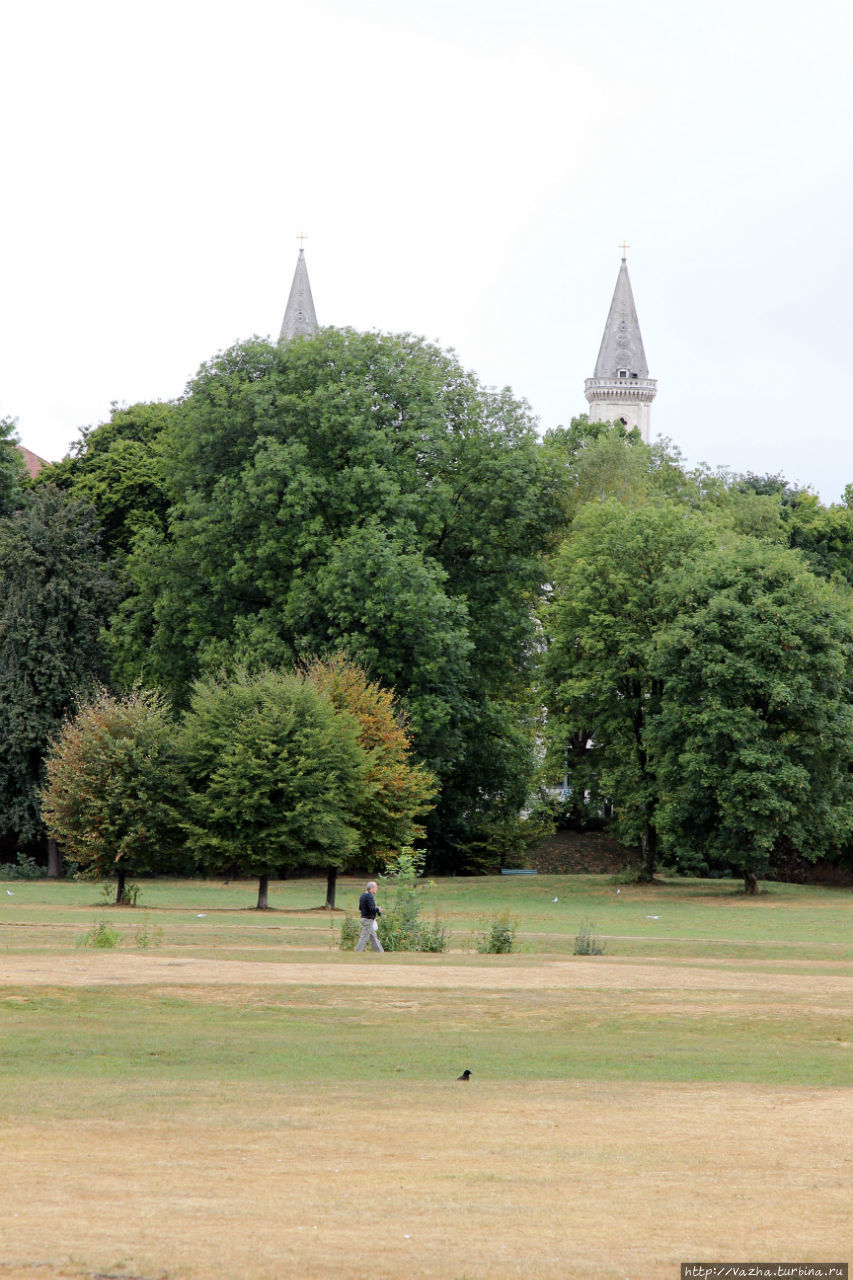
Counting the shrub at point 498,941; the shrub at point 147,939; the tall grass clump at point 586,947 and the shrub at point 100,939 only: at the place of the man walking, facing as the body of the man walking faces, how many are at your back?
2

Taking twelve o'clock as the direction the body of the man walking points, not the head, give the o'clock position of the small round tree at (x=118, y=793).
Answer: The small round tree is roughly at 8 o'clock from the man walking.

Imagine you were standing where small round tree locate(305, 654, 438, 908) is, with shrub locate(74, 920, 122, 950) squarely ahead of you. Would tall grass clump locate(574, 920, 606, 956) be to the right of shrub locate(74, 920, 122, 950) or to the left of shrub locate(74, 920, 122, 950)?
left

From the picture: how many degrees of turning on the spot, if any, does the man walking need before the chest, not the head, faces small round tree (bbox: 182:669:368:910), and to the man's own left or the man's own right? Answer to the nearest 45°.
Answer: approximately 90° to the man's own left

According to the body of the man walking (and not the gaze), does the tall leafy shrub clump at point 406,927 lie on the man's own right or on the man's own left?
on the man's own left

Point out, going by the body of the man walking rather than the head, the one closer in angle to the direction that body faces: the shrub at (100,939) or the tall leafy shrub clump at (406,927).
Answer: the tall leafy shrub clump

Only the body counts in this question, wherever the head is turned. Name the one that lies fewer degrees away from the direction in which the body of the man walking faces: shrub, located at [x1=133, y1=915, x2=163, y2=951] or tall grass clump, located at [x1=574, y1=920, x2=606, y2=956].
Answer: the tall grass clump

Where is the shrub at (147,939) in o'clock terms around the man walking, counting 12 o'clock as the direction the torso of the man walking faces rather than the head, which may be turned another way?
The shrub is roughly at 6 o'clock from the man walking.

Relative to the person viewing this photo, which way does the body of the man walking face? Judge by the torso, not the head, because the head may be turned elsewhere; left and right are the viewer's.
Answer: facing to the right of the viewer

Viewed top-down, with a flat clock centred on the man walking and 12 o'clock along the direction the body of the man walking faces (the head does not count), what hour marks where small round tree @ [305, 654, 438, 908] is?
The small round tree is roughly at 9 o'clock from the man walking.
